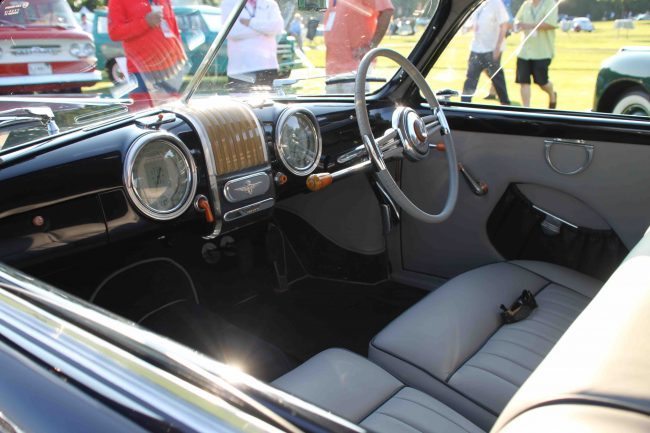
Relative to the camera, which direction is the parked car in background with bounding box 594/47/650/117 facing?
to the viewer's left

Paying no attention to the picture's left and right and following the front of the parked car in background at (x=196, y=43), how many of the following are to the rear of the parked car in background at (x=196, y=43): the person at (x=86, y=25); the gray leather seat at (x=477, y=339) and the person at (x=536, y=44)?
1

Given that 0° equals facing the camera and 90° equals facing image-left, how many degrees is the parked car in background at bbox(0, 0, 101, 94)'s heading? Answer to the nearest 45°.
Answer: approximately 0°

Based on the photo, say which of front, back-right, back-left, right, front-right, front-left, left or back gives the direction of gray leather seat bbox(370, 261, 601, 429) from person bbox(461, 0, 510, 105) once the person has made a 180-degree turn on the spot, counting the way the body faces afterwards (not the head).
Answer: back-right

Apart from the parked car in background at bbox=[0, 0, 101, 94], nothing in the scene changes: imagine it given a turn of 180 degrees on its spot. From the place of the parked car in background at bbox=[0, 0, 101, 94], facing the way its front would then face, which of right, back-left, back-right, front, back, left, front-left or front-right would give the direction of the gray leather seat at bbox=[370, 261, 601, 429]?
back-right

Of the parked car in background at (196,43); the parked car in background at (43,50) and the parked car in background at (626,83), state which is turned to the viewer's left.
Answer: the parked car in background at (626,83)

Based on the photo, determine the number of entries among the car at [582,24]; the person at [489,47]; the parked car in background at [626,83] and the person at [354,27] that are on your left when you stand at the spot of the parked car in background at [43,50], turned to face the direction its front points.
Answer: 4

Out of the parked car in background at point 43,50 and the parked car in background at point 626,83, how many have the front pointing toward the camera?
1

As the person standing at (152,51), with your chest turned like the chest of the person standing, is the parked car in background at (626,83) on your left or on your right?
on your left
